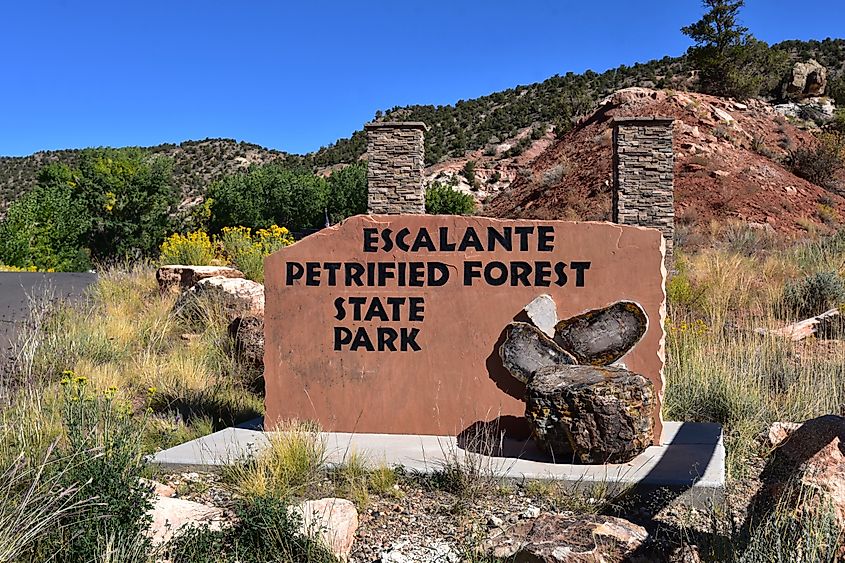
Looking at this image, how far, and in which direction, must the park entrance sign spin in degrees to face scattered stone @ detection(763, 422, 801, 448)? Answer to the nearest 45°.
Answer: approximately 90° to its left

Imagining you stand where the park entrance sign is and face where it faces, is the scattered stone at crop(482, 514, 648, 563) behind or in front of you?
in front

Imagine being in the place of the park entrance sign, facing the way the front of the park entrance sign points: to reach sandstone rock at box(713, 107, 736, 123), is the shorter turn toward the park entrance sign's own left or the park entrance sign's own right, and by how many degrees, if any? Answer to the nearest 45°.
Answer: approximately 180°

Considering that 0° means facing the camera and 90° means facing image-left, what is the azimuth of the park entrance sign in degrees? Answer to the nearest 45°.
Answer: approximately 0°

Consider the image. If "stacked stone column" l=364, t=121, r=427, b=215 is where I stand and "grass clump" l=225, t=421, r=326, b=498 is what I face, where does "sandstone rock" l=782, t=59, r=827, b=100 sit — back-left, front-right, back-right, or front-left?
back-left

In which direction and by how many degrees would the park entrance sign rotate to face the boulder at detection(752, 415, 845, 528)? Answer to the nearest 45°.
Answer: approximately 45° to its left

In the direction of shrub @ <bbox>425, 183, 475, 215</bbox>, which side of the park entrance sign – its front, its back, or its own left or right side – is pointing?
back

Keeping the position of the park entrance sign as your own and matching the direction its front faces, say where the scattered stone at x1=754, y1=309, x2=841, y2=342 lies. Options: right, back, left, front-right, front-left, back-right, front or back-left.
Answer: back-left

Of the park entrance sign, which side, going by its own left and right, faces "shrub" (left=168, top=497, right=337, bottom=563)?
front

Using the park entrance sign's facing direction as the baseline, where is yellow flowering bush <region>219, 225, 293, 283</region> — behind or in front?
behind

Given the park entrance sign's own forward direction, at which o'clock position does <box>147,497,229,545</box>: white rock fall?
The white rock is roughly at 1 o'clock from the park entrance sign.

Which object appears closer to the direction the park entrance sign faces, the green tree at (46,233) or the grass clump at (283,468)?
the grass clump

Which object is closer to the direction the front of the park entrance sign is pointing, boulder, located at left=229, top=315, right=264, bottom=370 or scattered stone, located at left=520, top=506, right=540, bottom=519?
the scattered stone

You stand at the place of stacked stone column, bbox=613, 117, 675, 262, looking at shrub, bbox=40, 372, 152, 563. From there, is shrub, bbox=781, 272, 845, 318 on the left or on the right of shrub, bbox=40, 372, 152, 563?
left

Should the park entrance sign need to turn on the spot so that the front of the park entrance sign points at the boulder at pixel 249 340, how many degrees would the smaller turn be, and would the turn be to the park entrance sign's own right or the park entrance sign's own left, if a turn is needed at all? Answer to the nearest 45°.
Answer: approximately 135° to the park entrance sign's own right

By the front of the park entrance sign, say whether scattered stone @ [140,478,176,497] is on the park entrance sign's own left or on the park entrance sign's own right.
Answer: on the park entrance sign's own right

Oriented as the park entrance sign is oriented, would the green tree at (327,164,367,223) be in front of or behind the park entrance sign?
behind
